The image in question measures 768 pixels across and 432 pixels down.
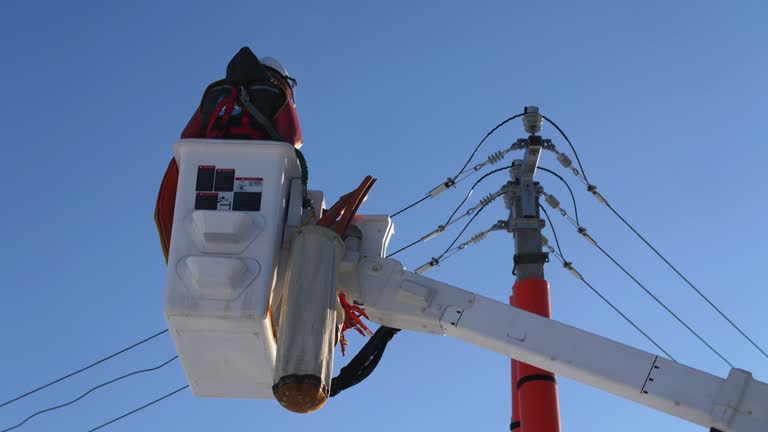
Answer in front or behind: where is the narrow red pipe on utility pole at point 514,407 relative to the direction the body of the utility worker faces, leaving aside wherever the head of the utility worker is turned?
in front

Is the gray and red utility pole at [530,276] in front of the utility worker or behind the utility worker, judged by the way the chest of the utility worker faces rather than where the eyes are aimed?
in front

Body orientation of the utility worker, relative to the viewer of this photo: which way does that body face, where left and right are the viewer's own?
facing away from the viewer and to the right of the viewer

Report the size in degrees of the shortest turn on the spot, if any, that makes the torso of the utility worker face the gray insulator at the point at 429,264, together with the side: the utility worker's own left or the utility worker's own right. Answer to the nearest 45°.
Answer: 0° — they already face it
